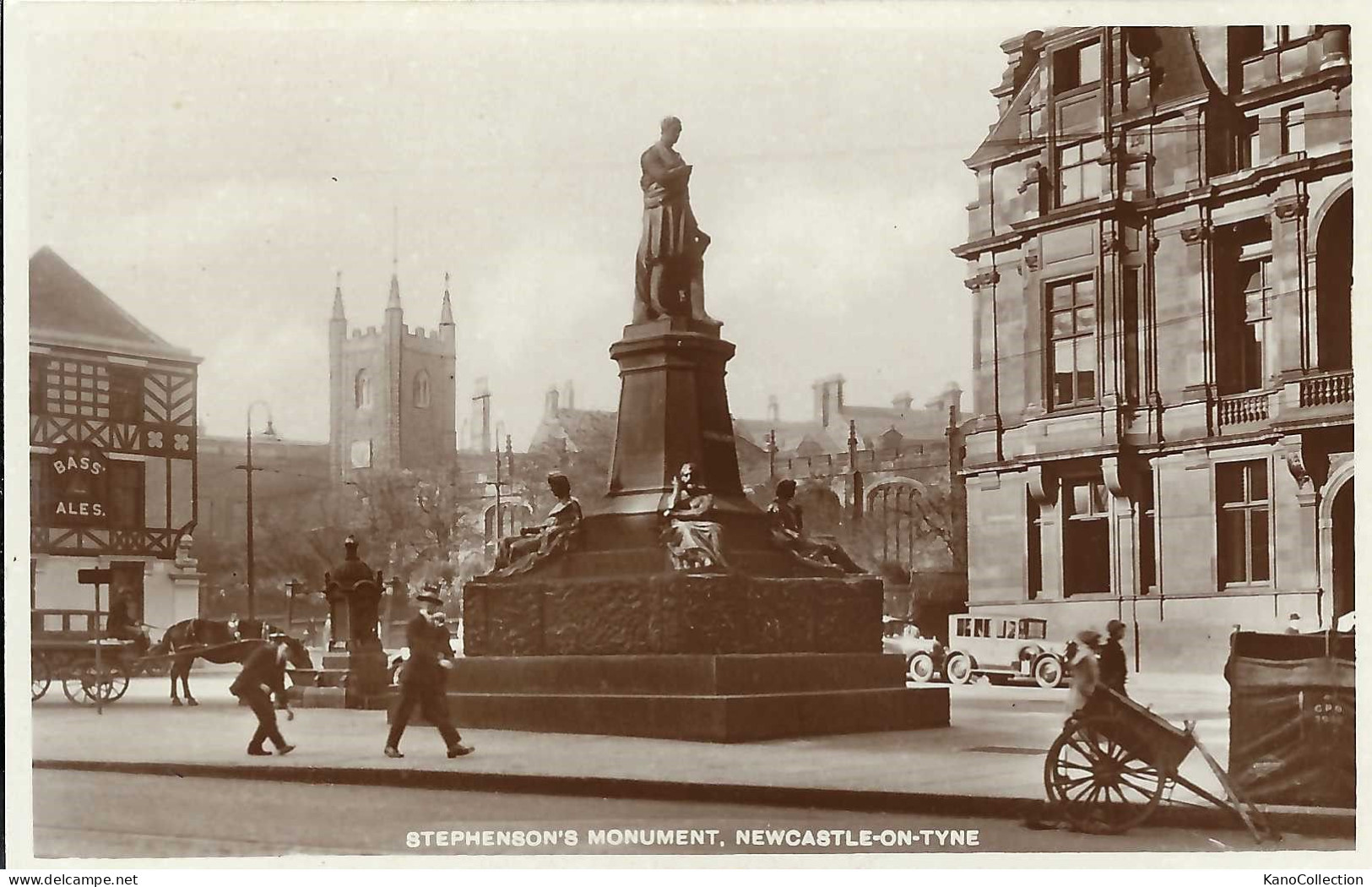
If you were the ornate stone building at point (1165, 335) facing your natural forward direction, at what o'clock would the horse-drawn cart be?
The horse-drawn cart is roughly at 1 o'clock from the ornate stone building.

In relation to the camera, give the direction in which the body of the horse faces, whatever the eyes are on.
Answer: to the viewer's right

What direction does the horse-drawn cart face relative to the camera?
to the viewer's right

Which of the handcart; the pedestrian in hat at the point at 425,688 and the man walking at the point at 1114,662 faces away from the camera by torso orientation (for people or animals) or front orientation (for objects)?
the man walking

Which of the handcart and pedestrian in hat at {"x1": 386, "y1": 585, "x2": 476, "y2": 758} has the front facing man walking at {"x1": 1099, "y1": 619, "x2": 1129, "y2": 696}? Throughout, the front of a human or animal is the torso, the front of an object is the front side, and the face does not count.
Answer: the pedestrian in hat

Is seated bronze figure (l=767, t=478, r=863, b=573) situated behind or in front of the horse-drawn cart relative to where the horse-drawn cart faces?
in front

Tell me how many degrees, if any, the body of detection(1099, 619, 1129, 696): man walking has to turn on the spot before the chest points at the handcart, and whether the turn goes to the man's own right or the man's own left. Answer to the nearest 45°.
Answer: approximately 90° to the man's own right

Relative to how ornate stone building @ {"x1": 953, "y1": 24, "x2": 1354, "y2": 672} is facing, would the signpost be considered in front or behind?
in front

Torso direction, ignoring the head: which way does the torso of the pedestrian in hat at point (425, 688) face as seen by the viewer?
to the viewer's right
